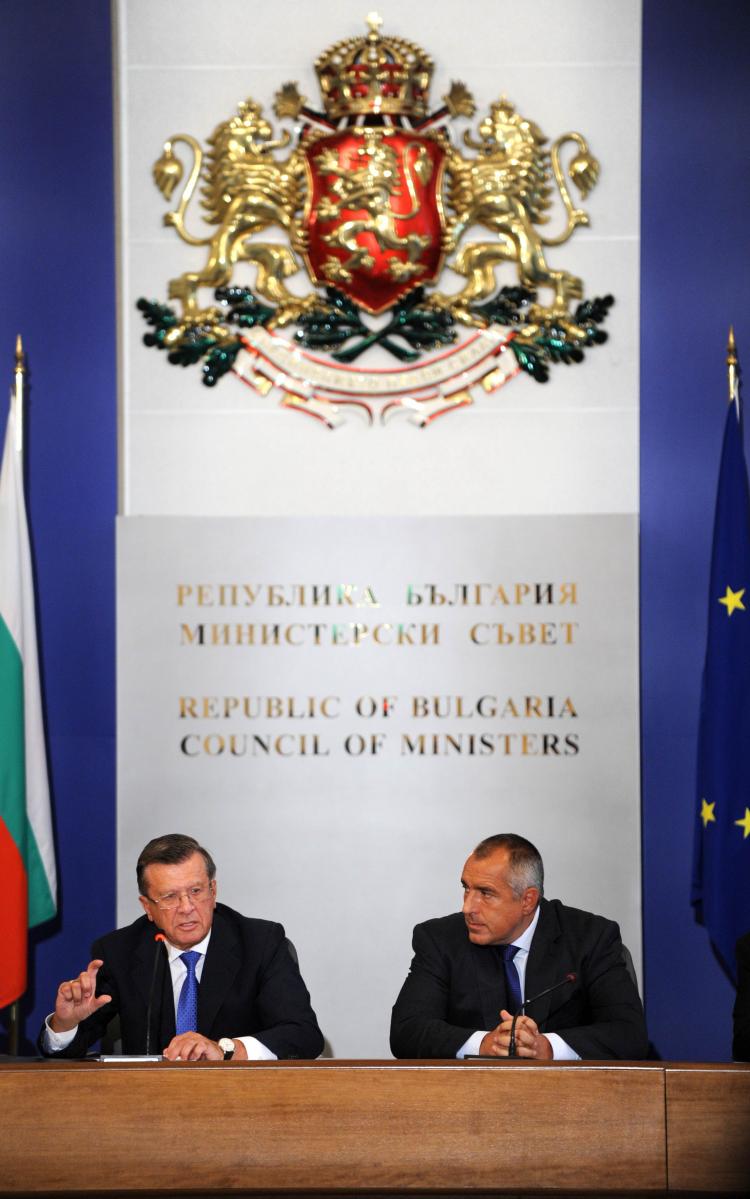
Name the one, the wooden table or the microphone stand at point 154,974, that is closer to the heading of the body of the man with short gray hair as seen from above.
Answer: the wooden table

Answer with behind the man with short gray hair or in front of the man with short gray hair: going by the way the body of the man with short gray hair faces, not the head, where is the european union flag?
behind

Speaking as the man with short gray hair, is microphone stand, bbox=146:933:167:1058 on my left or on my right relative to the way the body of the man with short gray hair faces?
on my right

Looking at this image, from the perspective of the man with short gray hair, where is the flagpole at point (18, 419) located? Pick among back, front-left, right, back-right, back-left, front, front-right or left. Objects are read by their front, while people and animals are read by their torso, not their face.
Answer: back-right

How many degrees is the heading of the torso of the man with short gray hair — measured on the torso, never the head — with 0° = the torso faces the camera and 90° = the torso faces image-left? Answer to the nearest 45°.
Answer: approximately 0°

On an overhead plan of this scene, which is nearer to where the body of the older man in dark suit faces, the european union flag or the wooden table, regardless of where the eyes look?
the wooden table

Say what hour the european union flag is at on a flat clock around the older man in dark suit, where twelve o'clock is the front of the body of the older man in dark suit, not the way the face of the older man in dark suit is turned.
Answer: The european union flag is roughly at 8 o'clock from the older man in dark suit.
